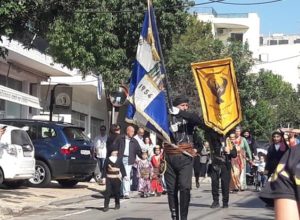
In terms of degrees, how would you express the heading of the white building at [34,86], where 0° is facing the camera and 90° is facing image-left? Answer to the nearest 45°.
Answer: approximately 315°

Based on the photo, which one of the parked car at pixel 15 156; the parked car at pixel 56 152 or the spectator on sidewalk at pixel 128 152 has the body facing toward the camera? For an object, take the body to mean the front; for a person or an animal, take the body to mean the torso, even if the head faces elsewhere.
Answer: the spectator on sidewalk

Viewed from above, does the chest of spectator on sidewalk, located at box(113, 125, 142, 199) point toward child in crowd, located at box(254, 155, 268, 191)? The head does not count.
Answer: no

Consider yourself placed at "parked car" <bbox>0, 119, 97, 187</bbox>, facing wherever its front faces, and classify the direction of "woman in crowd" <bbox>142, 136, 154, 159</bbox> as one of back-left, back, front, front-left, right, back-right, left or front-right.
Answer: back-right

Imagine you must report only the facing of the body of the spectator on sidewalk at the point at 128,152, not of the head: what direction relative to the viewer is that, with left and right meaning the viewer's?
facing the viewer

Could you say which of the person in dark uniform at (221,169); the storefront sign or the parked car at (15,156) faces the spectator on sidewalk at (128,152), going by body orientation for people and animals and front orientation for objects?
the storefront sign

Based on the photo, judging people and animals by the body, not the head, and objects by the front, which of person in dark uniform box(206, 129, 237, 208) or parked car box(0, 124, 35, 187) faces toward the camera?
the person in dark uniform

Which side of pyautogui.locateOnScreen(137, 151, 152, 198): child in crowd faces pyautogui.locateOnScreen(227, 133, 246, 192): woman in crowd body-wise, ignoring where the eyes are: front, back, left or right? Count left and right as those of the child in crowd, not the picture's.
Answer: left

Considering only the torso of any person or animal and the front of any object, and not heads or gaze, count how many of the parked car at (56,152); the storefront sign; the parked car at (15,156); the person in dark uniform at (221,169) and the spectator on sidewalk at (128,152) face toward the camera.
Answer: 3

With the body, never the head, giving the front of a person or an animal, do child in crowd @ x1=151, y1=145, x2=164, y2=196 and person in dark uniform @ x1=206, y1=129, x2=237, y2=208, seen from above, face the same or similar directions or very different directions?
same or similar directions

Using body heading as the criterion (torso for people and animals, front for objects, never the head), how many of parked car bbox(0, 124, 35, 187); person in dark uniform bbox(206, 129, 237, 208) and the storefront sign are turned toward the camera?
2

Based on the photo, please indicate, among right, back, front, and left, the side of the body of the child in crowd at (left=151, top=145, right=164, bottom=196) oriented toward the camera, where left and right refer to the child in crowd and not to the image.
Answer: front
